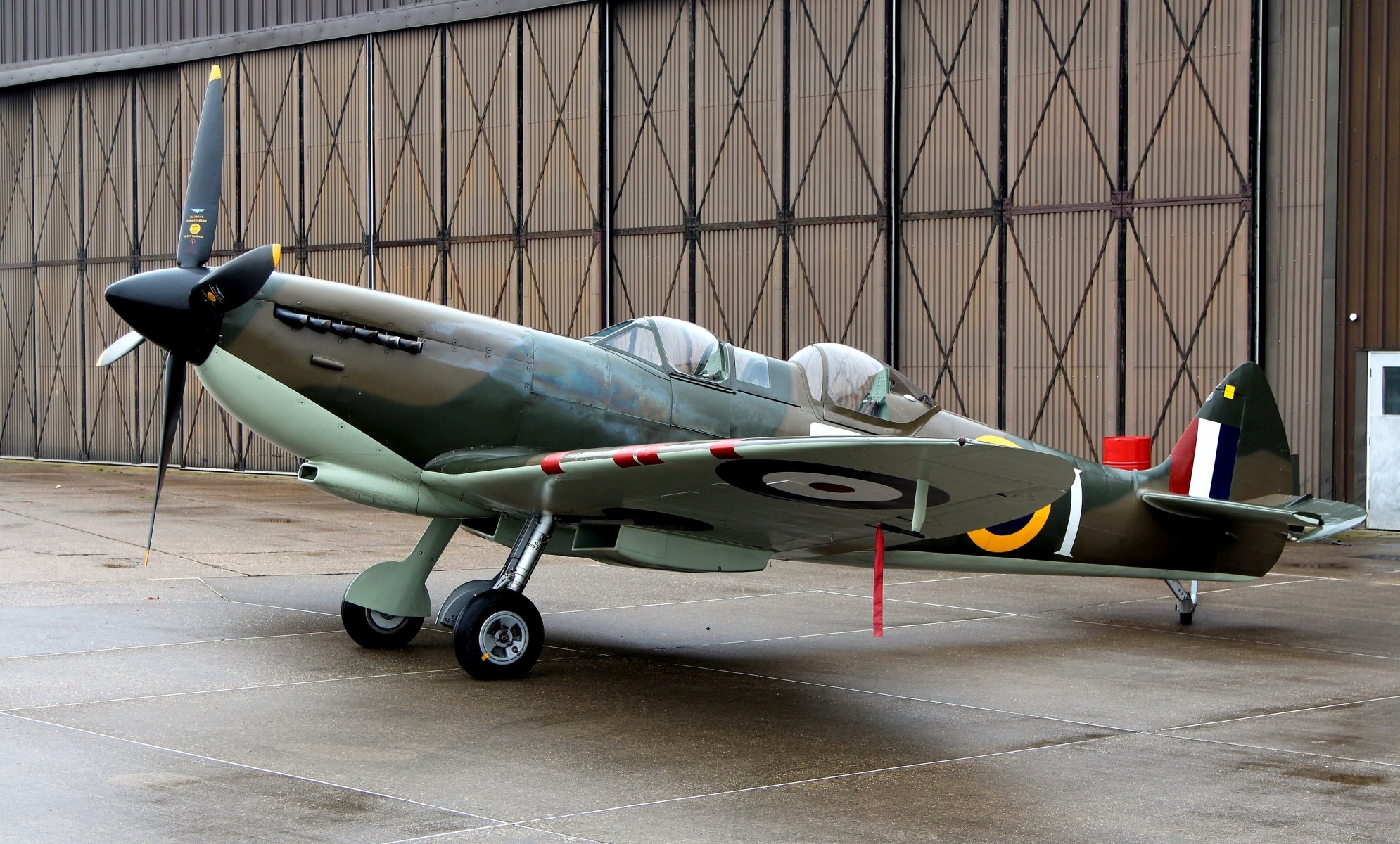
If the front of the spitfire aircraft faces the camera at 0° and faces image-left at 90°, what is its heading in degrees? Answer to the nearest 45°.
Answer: approximately 45°

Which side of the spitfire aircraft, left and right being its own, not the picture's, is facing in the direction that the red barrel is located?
back

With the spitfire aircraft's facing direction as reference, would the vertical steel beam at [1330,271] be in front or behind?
behind

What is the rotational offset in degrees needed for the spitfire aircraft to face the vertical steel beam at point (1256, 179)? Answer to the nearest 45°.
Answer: approximately 180°

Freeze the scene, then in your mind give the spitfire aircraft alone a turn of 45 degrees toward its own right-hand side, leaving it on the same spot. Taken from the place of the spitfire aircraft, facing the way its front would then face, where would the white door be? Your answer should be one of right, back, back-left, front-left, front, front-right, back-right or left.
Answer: back-right
